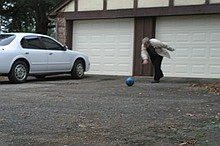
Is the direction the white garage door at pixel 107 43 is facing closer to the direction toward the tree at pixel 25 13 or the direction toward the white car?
the white car

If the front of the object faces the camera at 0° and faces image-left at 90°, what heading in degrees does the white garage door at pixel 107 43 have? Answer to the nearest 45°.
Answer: approximately 0°

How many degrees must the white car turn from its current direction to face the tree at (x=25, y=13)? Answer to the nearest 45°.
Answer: approximately 45° to its left

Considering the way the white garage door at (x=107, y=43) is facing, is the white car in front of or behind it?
in front

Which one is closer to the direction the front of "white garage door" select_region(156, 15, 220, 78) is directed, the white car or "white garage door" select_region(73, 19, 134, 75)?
the white car

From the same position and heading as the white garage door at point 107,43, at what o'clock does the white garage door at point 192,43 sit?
the white garage door at point 192,43 is roughly at 10 o'clock from the white garage door at point 107,43.

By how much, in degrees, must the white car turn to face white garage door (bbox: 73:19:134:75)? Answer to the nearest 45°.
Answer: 0° — it already faces it

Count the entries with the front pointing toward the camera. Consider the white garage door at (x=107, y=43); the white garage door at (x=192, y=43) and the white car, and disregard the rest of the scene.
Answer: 2

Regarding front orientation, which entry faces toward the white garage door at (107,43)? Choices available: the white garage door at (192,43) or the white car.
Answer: the white car
